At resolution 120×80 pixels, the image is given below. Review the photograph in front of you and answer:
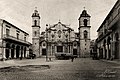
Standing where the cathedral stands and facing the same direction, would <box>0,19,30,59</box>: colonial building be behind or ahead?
ahead

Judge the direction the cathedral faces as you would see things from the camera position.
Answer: facing the viewer
